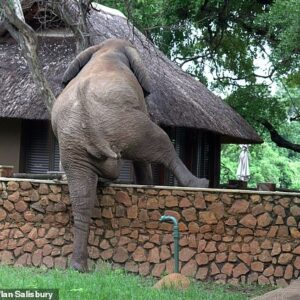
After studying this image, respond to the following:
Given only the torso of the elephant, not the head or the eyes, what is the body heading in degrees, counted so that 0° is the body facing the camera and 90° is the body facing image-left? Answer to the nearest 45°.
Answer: approximately 180°

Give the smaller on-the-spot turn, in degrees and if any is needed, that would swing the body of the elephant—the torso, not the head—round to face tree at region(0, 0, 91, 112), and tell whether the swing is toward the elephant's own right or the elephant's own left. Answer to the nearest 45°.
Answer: approximately 45° to the elephant's own left

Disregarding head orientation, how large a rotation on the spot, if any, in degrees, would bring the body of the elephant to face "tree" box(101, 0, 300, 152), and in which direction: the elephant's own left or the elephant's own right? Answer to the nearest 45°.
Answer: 0° — it already faces it

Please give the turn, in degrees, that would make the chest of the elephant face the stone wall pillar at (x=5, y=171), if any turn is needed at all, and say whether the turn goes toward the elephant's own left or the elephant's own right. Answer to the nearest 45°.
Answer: approximately 45° to the elephant's own left

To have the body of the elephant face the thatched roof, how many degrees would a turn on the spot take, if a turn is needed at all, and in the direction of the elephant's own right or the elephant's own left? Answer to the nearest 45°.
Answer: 0° — it already faces it
